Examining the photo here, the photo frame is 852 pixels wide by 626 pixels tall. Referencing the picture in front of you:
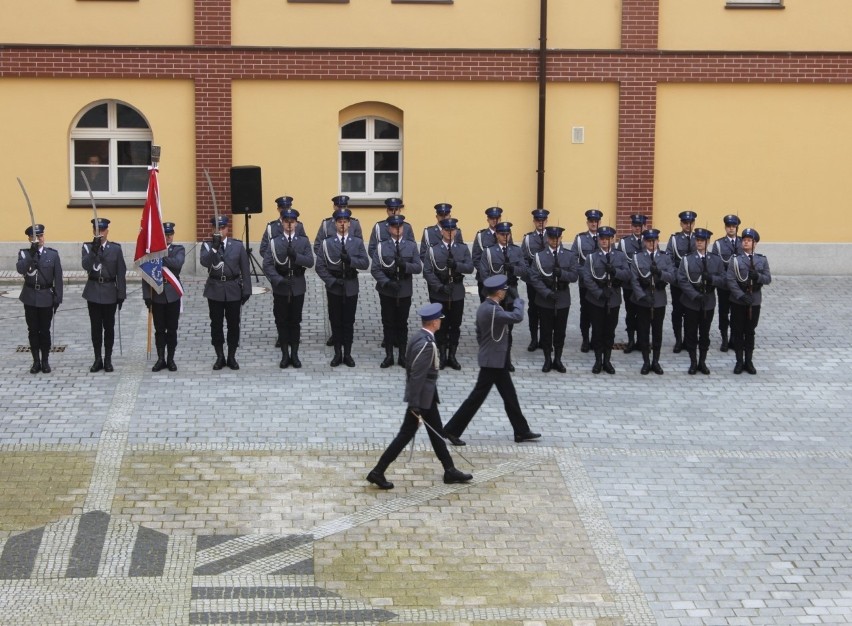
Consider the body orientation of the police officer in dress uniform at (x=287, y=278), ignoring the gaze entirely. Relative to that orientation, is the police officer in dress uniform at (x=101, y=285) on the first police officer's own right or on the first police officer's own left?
on the first police officer's own right

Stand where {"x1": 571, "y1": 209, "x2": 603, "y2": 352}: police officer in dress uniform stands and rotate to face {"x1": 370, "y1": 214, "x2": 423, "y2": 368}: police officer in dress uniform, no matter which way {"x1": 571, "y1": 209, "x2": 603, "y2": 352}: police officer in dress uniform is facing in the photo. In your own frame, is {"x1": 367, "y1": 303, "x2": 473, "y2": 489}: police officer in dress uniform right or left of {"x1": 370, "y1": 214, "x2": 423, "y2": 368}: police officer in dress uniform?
left

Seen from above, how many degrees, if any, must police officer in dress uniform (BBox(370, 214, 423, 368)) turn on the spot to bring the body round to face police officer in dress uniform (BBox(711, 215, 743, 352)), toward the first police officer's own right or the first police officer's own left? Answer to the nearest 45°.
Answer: approximately 90° to the first police officer's own left

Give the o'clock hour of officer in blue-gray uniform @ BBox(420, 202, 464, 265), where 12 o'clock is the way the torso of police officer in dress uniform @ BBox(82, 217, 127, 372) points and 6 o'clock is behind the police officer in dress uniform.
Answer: The officer in blue-gray uniform is roughly at 9 o'clock from the police officer in dress uniform.

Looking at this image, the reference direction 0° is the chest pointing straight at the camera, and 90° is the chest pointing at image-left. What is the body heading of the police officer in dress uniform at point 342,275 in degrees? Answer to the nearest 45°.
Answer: approximately 0°

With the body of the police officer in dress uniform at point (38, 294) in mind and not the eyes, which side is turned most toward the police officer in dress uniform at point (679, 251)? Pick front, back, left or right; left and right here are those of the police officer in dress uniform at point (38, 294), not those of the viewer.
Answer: left

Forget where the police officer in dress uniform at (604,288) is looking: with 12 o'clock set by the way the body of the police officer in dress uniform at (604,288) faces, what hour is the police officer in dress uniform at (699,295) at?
the police officer in dress uniform at (699,295) is roughly at 9 o'clock from the police officer in dress uniform at (604,288).

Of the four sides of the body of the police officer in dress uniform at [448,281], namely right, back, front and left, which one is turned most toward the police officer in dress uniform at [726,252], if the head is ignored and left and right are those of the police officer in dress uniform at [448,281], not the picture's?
left

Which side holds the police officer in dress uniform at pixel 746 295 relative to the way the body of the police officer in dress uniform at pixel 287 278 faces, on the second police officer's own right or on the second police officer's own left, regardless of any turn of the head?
on the second police officer's own left
